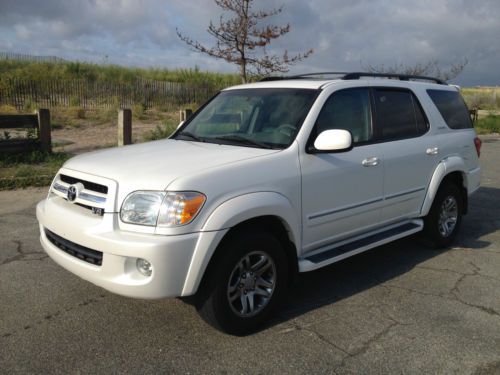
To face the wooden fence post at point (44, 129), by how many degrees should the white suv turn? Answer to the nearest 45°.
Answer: approximately 90° to its right

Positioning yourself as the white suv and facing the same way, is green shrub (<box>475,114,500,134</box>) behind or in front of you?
behind

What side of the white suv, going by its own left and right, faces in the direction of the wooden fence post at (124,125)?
right

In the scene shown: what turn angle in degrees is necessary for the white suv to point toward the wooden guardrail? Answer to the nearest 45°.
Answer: approximately 90° to its right

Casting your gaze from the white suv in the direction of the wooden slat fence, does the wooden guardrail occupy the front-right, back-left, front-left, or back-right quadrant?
front-left

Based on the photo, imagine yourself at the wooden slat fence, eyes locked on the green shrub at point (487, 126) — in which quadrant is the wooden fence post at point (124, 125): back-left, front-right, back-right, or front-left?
front-right

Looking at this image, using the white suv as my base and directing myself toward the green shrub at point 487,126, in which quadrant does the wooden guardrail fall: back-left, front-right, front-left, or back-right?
front-left

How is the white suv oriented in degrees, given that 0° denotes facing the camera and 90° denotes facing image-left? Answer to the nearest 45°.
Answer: approximately 45°

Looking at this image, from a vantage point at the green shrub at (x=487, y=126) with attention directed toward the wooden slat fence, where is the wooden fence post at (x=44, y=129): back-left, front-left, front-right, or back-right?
front-left

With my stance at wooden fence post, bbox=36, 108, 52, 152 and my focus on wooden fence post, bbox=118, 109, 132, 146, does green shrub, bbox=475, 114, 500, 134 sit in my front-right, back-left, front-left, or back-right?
front-right

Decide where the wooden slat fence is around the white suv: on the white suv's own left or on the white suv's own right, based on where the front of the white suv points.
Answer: on the white suv's own right
